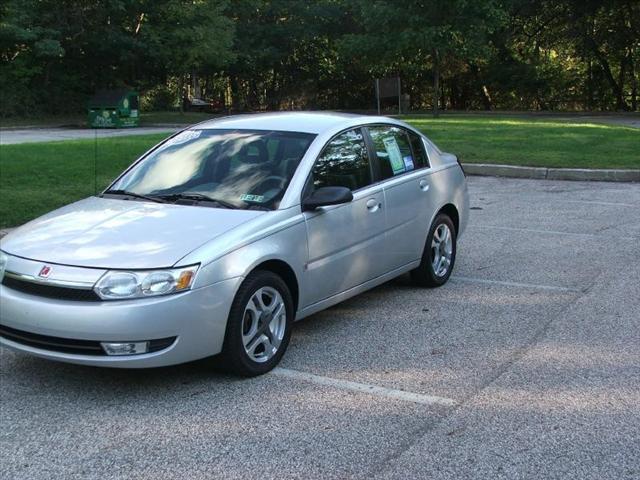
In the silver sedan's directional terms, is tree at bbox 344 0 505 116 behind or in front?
behind

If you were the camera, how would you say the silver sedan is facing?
facing the viewer and to the left of the viewer

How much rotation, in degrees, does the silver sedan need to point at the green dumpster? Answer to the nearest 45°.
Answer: approximately 135° to its right
